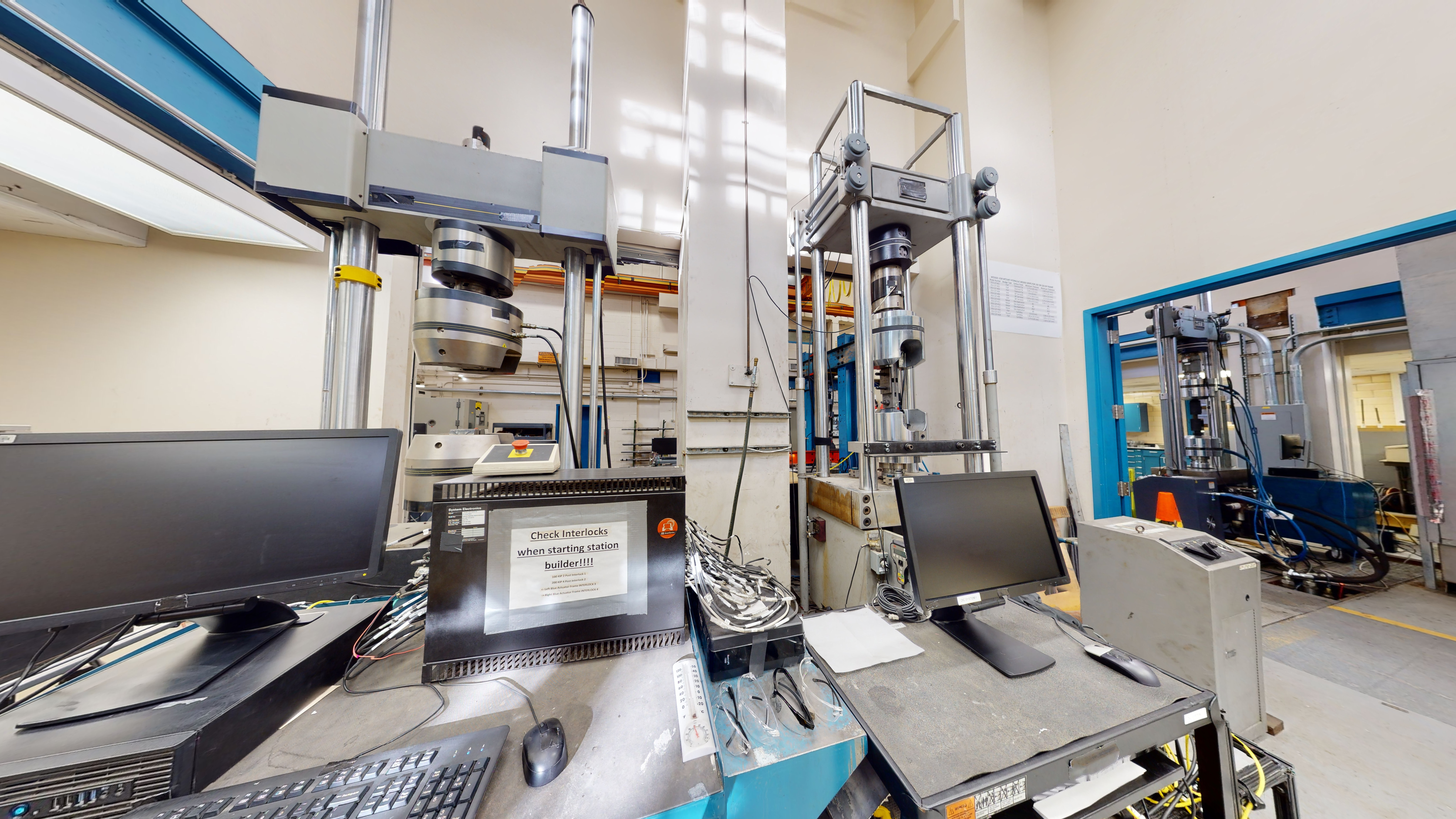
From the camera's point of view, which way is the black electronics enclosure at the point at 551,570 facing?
toward the camera

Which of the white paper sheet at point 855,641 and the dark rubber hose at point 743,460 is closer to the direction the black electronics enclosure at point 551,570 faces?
the white paper sheet

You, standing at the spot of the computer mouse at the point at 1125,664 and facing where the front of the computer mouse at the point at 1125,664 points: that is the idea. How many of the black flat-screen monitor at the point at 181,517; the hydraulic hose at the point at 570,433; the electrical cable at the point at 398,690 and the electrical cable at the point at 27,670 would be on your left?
4

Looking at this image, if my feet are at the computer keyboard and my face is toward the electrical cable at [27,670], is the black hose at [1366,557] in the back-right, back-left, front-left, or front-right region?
back-right

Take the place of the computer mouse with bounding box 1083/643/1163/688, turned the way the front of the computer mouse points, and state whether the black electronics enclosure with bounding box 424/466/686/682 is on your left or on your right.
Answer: on your left

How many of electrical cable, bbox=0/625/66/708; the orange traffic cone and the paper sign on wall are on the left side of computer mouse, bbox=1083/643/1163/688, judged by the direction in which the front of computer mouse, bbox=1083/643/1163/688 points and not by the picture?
1

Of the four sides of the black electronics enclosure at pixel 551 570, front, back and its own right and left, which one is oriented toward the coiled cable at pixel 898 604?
left

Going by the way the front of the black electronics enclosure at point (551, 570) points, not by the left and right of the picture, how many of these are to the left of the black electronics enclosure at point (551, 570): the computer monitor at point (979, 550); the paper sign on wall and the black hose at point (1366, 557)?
3

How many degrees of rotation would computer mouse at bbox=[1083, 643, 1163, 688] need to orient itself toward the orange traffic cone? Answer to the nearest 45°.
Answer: approximately 45° to its right

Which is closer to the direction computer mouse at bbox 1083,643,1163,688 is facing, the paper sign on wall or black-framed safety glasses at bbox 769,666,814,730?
the paper sign on wall

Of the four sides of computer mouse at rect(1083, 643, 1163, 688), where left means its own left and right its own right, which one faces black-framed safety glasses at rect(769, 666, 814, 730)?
left

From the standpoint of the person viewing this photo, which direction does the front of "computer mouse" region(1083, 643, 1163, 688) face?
facing away from the viewer and to the left of the viewer

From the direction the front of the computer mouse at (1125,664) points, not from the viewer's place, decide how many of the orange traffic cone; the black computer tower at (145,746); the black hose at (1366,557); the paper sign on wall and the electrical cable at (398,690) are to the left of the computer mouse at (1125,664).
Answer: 2

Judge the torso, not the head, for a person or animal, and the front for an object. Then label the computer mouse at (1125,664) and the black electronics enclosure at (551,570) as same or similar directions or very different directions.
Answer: very different directions

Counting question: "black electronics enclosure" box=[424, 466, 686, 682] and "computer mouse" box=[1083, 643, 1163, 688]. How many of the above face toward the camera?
1
